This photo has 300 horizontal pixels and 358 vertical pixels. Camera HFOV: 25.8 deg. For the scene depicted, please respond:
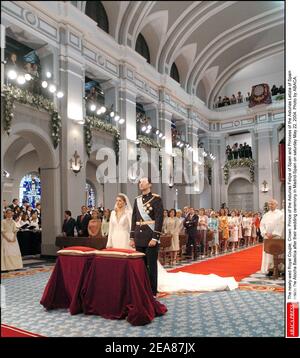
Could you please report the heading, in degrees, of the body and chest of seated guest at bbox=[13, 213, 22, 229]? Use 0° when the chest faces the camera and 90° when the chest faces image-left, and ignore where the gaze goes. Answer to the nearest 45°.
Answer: approximately 315°

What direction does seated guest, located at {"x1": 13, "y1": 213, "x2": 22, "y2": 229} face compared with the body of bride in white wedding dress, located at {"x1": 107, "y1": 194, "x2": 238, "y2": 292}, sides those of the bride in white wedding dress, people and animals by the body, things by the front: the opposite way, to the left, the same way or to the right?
to the left

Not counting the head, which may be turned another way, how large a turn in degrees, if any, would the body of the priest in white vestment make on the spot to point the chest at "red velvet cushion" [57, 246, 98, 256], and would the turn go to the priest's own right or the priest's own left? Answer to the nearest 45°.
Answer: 0° — they already face it

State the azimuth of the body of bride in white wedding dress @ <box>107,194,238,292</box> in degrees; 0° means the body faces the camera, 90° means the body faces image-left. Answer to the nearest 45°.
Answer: approximately 45°

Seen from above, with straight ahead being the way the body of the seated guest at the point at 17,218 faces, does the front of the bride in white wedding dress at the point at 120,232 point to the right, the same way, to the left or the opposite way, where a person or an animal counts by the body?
to the right

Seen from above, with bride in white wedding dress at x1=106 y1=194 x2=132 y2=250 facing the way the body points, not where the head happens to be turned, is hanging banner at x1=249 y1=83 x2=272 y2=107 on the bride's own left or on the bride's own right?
on the bride's own left
